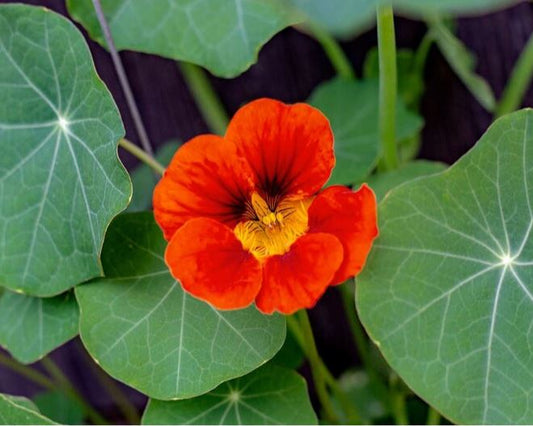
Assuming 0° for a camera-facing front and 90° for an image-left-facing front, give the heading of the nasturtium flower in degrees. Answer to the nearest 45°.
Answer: approximately 0°
